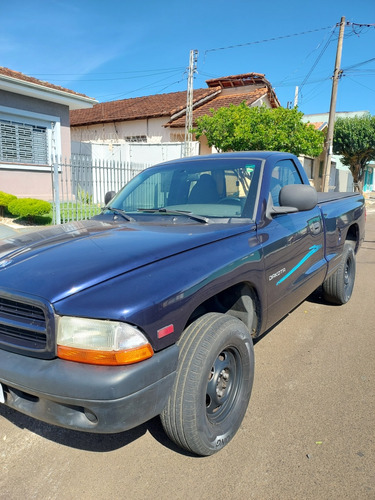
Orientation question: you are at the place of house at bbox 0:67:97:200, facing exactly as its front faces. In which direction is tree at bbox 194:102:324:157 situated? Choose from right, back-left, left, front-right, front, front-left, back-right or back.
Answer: front-left

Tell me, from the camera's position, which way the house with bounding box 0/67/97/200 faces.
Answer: facing the viewer and to the right of the viewer

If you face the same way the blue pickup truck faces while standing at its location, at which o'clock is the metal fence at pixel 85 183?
The metal fence is roughly at 4 o'clock from the blue pickup truck.

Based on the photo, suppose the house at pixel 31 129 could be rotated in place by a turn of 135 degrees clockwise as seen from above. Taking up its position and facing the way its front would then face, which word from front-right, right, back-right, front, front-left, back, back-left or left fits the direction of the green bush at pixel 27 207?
left

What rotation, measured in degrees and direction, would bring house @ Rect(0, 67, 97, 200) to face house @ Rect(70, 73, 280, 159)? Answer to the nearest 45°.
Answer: approximately 90° to its left

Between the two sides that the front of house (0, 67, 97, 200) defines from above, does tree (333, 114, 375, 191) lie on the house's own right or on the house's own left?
on the house's own left

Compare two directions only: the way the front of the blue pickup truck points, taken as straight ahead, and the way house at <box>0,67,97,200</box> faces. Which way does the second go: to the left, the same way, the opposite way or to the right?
to the left

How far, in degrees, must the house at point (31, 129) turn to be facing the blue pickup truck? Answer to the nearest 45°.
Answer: approximately 45° to its right

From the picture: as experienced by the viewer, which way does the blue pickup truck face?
facing the viewer and to the left of the viewer

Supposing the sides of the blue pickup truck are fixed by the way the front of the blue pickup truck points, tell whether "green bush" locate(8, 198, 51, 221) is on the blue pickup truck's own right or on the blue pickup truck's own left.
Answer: on the blue pickup truck's own right

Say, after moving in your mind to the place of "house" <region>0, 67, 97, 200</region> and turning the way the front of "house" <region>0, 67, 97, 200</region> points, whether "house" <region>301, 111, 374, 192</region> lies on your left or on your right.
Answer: on your left

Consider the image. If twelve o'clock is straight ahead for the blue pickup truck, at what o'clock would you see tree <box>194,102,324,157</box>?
The tree is roughly at 5 o'clock from the blue pickup truck.

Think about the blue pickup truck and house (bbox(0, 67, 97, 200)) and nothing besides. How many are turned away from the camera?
0
